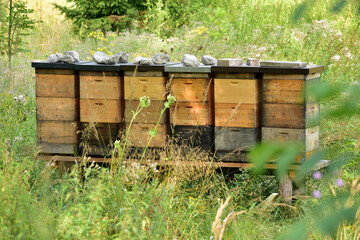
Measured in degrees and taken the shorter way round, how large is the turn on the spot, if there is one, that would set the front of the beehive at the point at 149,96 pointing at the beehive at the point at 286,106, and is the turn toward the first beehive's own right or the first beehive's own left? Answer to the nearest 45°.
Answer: approximately 90° to the first beehive's own left

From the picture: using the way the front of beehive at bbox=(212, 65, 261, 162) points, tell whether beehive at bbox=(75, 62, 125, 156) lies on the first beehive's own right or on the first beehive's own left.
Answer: on the first beehive's own right

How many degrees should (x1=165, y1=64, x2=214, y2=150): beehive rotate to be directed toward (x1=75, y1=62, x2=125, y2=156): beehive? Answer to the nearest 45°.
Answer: approximately 90° to its right

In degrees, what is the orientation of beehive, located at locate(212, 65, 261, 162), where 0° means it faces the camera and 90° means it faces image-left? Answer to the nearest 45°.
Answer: approximately 0°

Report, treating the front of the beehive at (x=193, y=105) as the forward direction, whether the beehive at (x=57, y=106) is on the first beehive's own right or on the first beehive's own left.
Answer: on the first beehive's own right

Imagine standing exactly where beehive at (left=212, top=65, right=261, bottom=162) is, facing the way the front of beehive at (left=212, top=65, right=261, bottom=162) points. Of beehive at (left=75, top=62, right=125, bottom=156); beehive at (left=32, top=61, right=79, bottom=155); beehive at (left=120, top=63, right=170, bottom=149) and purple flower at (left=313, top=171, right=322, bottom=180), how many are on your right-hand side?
3

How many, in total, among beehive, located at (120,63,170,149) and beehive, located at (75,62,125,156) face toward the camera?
2

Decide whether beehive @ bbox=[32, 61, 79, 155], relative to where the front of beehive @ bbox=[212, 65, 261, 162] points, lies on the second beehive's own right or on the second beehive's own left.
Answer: on the second beehive's own right
